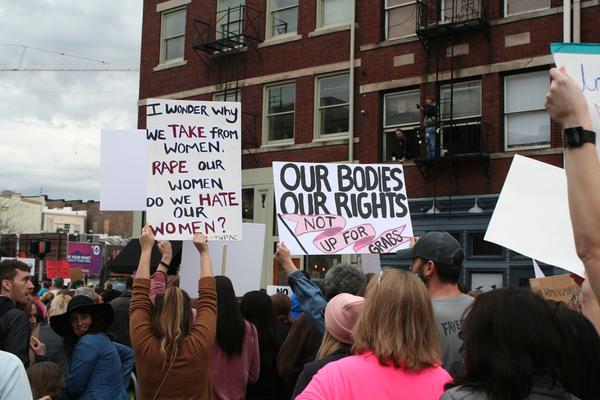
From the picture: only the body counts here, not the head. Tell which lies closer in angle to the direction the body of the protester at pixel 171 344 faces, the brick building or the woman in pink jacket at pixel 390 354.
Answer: the brick building

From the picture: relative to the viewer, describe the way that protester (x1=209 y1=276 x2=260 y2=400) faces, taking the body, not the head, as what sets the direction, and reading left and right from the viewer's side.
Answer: facing away from the viewer

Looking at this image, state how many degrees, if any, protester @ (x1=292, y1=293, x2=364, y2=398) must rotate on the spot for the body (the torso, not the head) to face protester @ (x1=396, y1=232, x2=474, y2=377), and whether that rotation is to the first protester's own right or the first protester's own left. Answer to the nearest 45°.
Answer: approximately 90° to the first protester's own right

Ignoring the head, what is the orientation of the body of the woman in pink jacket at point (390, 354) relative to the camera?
away from the camera

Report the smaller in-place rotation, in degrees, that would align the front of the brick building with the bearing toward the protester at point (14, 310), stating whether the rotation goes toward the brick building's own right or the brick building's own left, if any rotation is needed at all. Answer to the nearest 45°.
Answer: approximately 45° to the brick building's own left

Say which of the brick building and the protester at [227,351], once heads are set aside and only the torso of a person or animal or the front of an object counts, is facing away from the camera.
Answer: the protester

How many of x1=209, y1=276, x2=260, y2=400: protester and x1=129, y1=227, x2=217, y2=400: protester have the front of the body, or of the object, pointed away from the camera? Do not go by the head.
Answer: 2

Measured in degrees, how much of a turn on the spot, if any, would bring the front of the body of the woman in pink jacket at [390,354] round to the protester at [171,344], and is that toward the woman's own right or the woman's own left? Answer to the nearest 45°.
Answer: approximately 45° to the woman's own left

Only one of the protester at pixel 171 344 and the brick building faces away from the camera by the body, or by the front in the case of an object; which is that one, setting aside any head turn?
the protester

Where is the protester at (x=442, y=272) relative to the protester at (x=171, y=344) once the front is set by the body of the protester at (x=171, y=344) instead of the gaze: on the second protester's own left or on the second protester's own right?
on the second protester's own right

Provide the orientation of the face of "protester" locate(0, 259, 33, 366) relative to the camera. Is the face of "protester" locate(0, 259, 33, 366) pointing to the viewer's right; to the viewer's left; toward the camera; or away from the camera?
to the viewer's right

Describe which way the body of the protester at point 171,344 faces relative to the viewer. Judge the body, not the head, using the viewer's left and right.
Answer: facing away from the viewer
